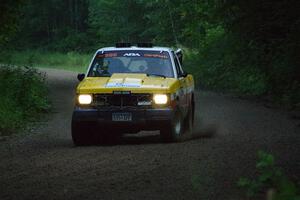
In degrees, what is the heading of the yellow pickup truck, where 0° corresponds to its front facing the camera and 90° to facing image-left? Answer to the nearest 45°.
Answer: approximately 0°
